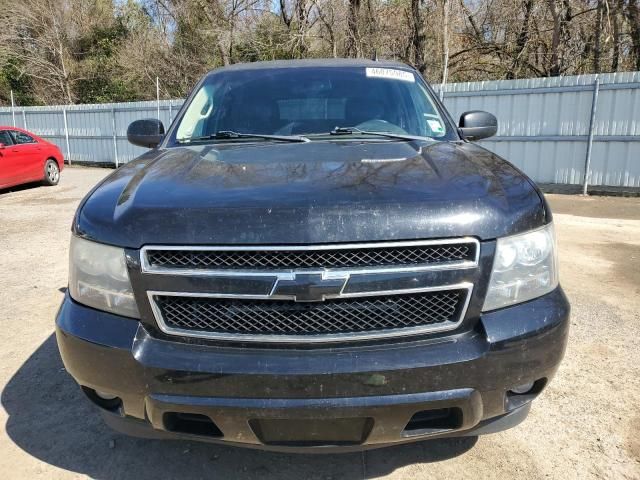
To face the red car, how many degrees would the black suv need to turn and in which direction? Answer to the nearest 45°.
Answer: approximately 135° to its right

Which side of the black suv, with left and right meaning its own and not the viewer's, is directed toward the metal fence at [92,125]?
back

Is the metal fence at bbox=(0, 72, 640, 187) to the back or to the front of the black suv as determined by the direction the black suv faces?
to the back

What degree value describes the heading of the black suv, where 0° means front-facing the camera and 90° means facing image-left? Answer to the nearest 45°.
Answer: approximately 0°
